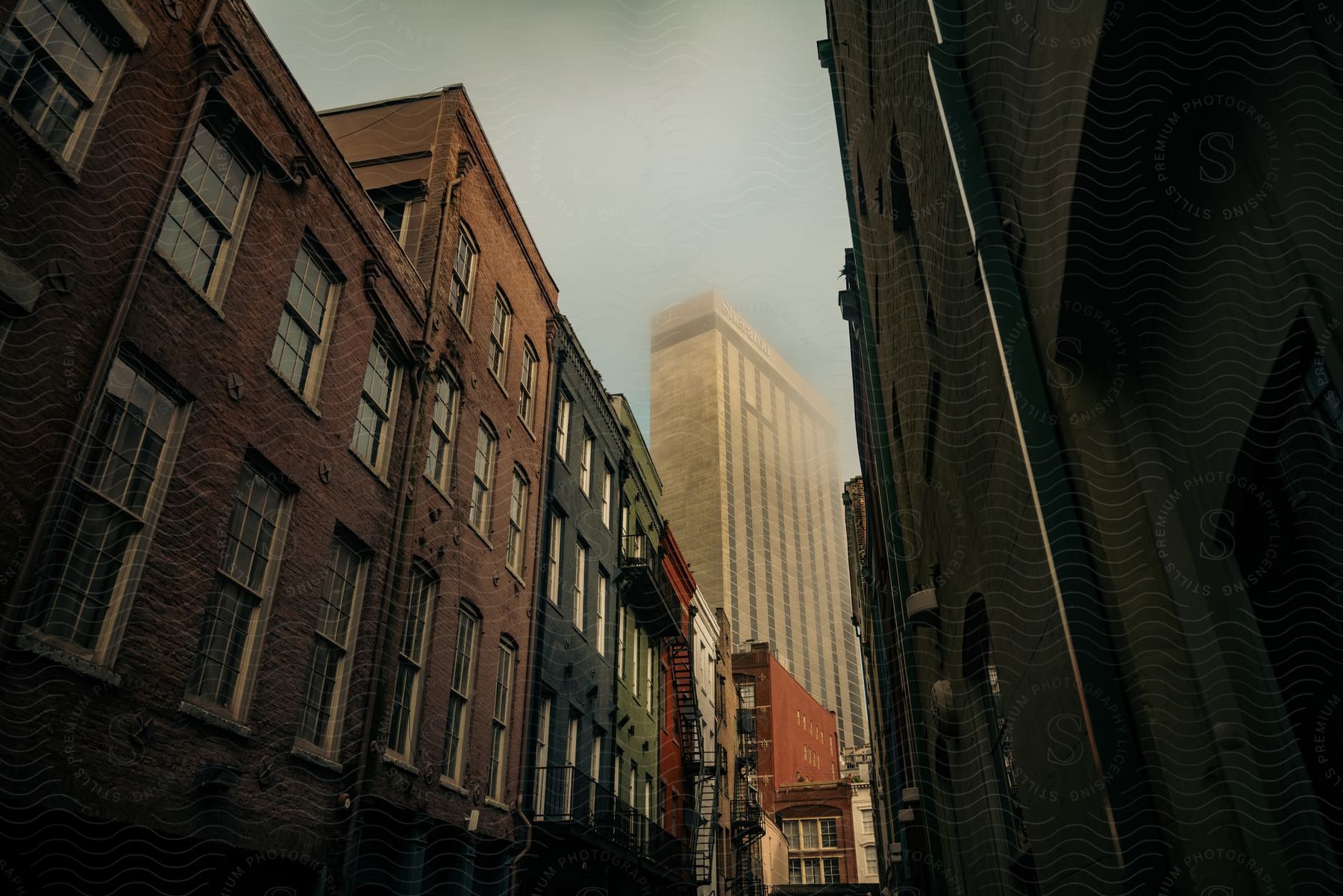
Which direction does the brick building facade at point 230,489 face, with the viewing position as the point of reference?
facing the viewer and to the right of the viewer

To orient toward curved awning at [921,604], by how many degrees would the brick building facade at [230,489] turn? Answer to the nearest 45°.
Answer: approximately 45° to its left
